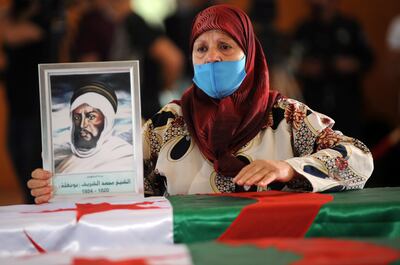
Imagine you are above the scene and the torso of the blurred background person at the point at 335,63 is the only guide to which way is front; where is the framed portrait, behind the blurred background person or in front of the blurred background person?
in front

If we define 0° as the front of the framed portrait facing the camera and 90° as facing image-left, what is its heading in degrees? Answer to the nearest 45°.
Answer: approximately 0°

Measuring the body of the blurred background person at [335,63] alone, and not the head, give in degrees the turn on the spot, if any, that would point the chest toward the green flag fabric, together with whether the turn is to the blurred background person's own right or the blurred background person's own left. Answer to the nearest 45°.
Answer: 0° — they already face it

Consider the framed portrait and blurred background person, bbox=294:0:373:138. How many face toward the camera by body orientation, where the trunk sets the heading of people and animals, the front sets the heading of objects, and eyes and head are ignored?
2

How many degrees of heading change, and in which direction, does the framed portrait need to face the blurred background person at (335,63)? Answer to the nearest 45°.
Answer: approximately 135° to its left

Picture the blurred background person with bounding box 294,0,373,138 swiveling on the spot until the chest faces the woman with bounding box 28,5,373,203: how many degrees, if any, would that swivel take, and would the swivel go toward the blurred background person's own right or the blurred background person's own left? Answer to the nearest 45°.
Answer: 0° — they already face them

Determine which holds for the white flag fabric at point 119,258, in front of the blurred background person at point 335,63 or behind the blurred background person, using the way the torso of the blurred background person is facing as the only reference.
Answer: in front

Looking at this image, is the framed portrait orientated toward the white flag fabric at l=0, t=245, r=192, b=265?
yes

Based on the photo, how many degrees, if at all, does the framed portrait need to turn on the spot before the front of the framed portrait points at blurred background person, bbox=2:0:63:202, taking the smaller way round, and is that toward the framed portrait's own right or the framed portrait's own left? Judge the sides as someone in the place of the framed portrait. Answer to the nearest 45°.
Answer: approximately 180°

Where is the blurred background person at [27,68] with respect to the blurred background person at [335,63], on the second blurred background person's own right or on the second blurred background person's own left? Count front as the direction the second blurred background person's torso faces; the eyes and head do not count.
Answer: on the second blurred background person's own right

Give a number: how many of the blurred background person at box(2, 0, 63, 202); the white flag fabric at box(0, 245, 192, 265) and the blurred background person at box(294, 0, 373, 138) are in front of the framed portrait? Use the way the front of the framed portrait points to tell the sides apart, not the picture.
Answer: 1

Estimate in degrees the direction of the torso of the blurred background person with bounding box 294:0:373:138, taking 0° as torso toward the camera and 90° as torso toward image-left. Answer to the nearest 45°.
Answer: approximately 0°

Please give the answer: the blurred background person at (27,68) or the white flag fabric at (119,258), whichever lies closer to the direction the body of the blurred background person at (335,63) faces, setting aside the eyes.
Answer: the white flag fabric
